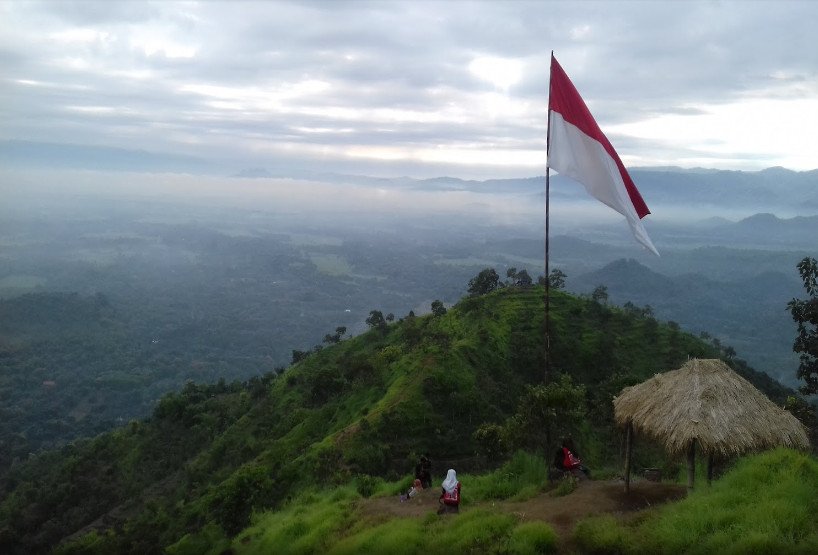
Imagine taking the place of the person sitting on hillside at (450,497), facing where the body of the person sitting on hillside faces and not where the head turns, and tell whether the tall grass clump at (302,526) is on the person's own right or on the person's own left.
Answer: on the person's own left

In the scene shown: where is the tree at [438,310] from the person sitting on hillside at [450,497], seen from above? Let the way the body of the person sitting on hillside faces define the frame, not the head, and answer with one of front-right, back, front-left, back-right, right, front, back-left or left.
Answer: front

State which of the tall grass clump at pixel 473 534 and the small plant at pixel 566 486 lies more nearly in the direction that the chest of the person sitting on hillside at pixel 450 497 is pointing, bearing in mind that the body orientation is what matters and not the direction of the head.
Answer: the small plant

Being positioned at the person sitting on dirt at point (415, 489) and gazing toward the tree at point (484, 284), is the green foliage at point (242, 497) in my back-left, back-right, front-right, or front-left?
front-left

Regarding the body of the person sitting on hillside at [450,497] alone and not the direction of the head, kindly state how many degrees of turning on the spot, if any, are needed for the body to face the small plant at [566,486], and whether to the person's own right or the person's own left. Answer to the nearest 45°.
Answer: approximately 90° to the person's own right

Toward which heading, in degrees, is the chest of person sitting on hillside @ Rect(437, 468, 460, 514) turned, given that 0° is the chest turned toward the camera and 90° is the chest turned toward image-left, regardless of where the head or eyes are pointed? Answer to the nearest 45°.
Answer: approximately 180°

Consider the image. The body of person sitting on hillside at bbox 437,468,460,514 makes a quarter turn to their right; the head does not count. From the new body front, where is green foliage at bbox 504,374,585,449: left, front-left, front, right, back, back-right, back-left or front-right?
front-left

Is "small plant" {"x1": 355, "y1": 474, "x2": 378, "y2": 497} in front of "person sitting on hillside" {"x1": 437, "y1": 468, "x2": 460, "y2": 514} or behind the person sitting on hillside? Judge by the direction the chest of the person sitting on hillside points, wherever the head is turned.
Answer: in front

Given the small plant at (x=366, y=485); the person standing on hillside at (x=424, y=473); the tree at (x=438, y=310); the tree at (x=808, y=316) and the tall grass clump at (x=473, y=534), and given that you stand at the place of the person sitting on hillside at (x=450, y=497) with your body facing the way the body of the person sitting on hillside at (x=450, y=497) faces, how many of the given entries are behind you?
1

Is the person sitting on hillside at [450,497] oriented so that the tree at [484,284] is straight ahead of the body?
yes

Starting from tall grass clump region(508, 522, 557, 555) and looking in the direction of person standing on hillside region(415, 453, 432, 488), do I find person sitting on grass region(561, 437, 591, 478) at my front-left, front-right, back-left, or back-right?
front-right

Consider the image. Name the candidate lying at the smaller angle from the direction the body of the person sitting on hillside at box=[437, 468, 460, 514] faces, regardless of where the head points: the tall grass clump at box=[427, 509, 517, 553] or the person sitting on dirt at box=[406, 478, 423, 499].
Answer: the person sitting on dirt

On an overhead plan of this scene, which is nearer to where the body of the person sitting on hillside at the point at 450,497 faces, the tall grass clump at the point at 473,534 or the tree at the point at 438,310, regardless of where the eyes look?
the tree

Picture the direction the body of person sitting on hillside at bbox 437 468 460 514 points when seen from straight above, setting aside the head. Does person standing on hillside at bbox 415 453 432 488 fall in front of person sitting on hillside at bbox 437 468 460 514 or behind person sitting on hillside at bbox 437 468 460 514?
in front

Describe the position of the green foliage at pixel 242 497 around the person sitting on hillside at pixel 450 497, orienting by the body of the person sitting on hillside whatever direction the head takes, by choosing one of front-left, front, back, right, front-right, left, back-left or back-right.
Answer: front-left
